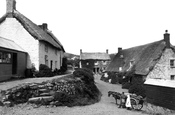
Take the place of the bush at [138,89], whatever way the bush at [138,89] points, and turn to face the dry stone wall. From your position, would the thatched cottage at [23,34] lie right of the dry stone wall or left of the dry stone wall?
right

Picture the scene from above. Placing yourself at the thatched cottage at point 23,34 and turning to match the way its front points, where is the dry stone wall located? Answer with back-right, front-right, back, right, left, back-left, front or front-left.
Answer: front-right

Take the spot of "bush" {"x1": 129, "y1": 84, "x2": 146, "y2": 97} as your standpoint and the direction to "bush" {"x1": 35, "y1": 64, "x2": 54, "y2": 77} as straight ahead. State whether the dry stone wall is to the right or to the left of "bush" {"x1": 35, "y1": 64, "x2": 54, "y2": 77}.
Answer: left

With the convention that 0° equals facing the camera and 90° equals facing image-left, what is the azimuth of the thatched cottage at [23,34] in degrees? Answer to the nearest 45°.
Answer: approximately 315°

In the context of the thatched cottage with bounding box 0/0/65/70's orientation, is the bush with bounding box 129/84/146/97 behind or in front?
in front
